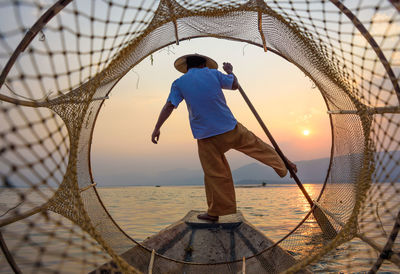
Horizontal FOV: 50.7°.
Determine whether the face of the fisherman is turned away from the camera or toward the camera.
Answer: away from the camera

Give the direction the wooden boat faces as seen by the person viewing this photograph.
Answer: facing away from the viewer
